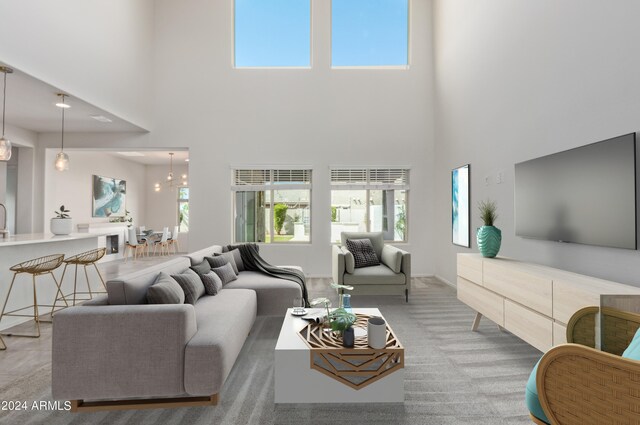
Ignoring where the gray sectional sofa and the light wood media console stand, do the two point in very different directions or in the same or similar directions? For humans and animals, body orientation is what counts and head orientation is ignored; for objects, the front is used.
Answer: very different directions

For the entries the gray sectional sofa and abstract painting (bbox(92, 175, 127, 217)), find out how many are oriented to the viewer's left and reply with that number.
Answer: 0

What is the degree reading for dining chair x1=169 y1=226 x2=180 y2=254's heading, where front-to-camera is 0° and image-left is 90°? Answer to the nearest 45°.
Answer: approximately 90°

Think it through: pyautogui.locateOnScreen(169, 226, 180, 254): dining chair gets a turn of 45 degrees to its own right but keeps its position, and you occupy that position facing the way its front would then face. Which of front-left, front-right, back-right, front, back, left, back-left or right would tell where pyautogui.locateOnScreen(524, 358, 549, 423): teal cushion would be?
back-left

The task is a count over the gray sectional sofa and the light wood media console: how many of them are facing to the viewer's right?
1

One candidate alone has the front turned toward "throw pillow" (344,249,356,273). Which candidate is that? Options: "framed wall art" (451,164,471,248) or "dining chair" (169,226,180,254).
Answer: the framed wall art

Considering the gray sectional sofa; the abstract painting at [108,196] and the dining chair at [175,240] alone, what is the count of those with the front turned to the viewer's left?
1

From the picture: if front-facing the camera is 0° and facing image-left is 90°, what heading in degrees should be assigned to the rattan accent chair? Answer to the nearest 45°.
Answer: approximately 135°

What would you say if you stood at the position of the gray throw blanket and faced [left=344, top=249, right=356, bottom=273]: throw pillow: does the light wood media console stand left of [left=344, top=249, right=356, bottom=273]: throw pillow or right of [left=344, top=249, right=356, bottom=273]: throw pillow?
right

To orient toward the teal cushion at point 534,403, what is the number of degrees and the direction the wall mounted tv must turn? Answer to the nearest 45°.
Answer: approximately 45° to its left

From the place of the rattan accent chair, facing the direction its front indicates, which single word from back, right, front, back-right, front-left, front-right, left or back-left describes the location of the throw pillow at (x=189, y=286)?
front-left

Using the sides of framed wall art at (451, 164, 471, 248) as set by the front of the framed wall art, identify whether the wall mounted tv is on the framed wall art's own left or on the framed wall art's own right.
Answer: on the framed wall art's own left

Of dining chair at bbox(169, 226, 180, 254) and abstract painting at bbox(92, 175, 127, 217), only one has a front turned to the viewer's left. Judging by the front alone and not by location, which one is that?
the dining chair

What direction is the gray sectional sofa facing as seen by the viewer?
to the viewer's right

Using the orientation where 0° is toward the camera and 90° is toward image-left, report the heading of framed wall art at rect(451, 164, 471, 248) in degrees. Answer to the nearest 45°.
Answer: approximately 45°
